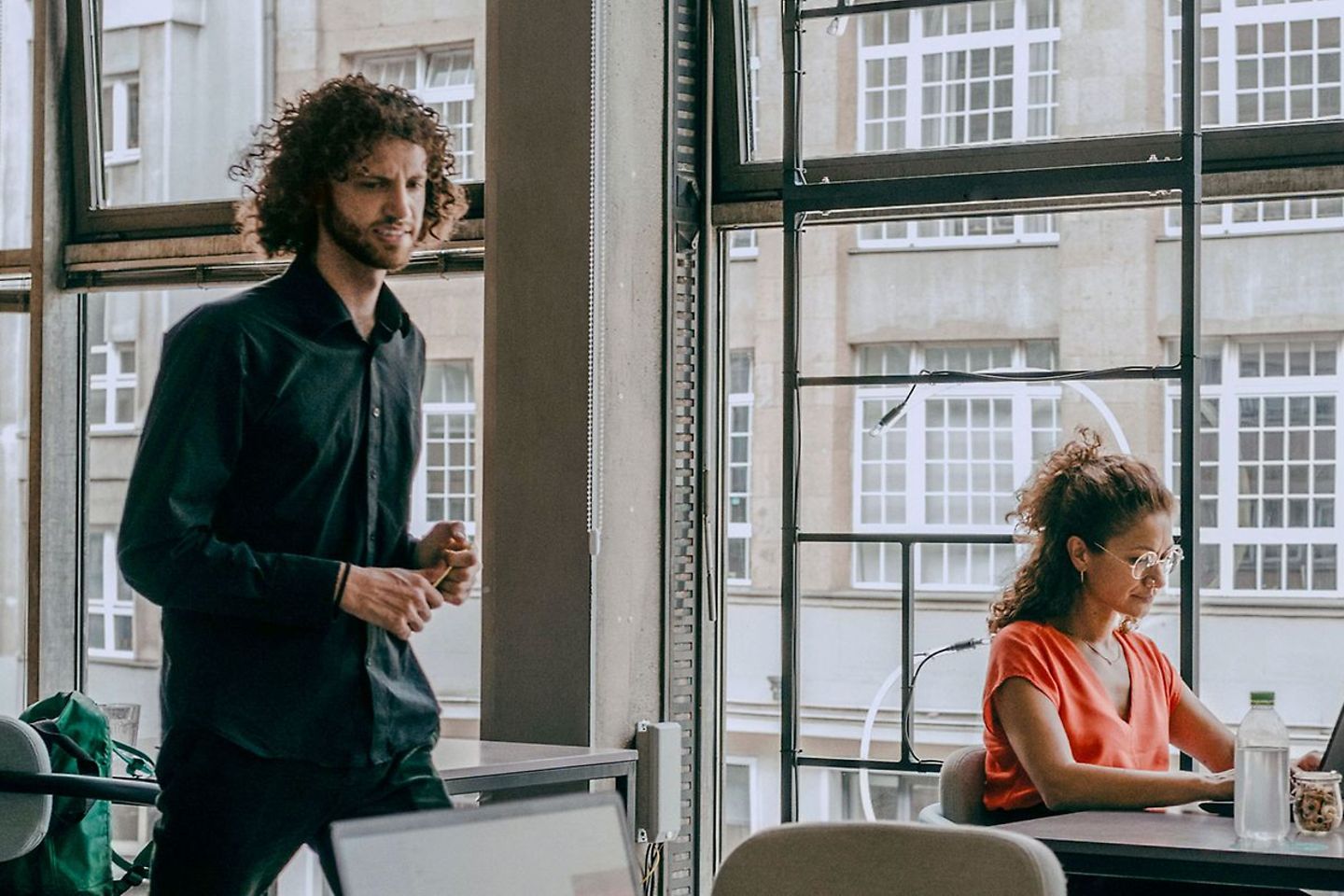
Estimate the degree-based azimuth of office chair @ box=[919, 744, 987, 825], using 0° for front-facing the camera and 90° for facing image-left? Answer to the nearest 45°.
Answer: approximately 315°

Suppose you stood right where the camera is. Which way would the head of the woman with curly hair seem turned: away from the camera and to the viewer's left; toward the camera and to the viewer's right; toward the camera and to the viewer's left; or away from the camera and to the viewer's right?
toward the camera and to the viewer's right

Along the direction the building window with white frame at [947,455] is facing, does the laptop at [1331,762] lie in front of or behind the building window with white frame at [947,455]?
in front

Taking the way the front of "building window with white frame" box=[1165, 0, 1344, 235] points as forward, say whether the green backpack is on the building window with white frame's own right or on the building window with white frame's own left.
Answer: on the building window with white frame's own right

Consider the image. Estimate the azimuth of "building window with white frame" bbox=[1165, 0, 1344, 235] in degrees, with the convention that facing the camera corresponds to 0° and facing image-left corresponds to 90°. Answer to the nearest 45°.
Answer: approximately 0°

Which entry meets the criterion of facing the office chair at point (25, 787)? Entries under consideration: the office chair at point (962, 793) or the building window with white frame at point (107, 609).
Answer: the building window with white frame

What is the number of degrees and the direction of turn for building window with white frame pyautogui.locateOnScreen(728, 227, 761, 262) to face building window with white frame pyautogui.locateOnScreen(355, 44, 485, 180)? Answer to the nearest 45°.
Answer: approximately 90° to its right

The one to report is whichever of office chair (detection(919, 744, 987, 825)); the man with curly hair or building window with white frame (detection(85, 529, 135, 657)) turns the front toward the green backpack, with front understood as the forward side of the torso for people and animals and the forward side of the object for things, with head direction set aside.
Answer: the building window with white frame

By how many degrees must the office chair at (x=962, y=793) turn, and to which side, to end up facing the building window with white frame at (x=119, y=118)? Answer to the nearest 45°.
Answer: approximately 180°

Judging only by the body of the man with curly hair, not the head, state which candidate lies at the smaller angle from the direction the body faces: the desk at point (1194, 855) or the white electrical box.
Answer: the desk

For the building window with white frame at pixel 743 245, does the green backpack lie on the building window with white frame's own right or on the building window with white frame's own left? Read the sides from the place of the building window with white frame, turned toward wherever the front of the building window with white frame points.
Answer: on the building window with white frame's own right

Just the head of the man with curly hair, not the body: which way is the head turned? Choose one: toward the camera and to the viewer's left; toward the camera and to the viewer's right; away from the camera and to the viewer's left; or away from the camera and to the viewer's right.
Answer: toward the camera and to the viewer's right

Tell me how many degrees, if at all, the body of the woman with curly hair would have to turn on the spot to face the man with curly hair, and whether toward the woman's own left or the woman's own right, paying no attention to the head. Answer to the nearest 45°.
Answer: approximately 90° to the woman's own right

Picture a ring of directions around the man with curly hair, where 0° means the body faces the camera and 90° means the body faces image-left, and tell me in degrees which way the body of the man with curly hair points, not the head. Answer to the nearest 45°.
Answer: approximately 315°

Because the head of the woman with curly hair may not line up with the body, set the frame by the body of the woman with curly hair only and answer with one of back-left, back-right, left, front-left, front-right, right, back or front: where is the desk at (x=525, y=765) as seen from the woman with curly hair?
back-right
